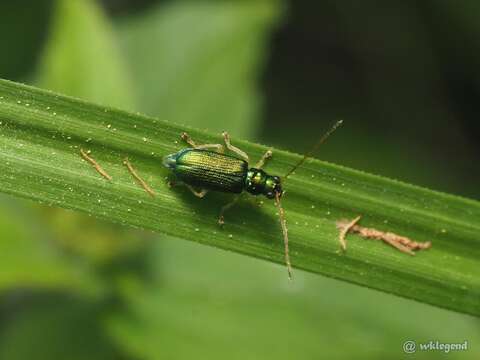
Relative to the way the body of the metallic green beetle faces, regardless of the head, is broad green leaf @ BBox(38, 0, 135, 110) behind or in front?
behind

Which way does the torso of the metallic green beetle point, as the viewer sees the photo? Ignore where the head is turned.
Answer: to the viewer's right
